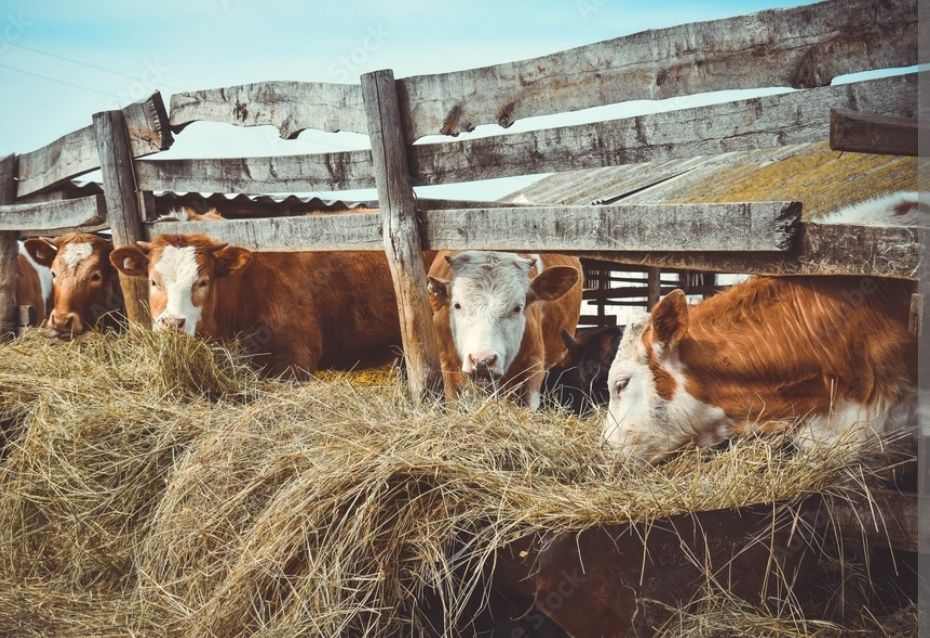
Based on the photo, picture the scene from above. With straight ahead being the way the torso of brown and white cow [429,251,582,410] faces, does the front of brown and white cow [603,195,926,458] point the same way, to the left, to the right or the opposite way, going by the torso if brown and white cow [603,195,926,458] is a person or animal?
to the right

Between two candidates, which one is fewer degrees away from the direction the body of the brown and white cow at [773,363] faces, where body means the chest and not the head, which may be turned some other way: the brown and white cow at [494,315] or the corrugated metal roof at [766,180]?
the brown and white cow

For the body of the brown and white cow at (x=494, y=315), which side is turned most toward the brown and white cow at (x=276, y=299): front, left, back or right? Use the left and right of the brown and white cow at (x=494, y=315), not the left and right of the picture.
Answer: right

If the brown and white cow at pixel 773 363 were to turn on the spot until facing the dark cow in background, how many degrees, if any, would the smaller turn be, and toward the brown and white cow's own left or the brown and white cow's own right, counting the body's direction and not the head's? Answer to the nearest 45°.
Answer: approximately 45° to the brown and white cow's own right

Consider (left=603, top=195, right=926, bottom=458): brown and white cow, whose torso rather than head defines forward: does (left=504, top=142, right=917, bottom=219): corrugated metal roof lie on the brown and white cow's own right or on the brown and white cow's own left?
on the brown and white cow's own right

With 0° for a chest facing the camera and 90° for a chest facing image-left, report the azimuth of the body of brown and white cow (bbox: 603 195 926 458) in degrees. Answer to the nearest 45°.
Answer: approximately 90°

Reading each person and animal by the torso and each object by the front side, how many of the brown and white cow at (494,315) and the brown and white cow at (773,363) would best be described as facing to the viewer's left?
1

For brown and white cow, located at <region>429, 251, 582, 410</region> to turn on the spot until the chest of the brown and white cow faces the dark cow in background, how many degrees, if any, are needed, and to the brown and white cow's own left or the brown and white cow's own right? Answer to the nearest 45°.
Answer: approximately 135° to the brown and white cow's own left
